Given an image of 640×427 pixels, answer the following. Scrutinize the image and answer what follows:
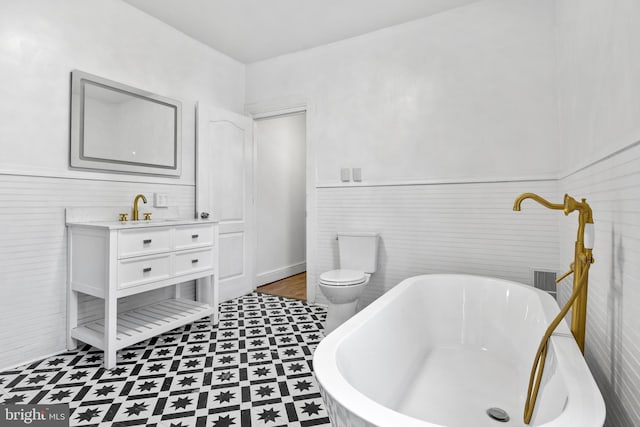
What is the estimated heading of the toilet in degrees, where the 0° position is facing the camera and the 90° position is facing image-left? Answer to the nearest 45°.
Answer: approximately 45°

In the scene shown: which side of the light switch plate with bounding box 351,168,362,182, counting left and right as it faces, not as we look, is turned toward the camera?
front

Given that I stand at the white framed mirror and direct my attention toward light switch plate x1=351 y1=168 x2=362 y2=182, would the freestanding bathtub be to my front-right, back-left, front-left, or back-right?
front-right

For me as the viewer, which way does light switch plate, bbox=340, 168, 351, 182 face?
facing the viewer

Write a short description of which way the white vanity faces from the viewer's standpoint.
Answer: facing the viewer and to the right of the viewer

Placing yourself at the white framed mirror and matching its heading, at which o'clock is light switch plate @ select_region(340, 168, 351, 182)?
The light switch plate is roughly at 11 o'clock from the white framed mirror.

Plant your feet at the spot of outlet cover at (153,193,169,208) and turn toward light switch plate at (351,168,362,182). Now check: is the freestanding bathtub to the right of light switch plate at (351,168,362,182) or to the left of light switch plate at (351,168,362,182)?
right

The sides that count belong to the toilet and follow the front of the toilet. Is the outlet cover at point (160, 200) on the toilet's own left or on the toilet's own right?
on the toilet's own right

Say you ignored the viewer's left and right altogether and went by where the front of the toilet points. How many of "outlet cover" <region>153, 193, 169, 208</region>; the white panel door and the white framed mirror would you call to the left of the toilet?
0

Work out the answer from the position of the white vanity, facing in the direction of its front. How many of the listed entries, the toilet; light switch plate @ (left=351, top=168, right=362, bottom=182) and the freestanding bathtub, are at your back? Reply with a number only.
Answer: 0

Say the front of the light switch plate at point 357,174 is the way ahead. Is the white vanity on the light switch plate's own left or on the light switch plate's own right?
on the light switch plate's own right

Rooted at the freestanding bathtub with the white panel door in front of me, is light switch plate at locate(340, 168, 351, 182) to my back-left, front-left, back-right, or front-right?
front-right

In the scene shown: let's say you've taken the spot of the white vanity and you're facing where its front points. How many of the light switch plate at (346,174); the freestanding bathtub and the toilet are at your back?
0

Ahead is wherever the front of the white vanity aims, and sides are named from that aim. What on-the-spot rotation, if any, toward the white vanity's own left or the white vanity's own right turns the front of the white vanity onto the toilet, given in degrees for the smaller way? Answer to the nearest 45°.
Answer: approximately 45° to the white vanity's own left
